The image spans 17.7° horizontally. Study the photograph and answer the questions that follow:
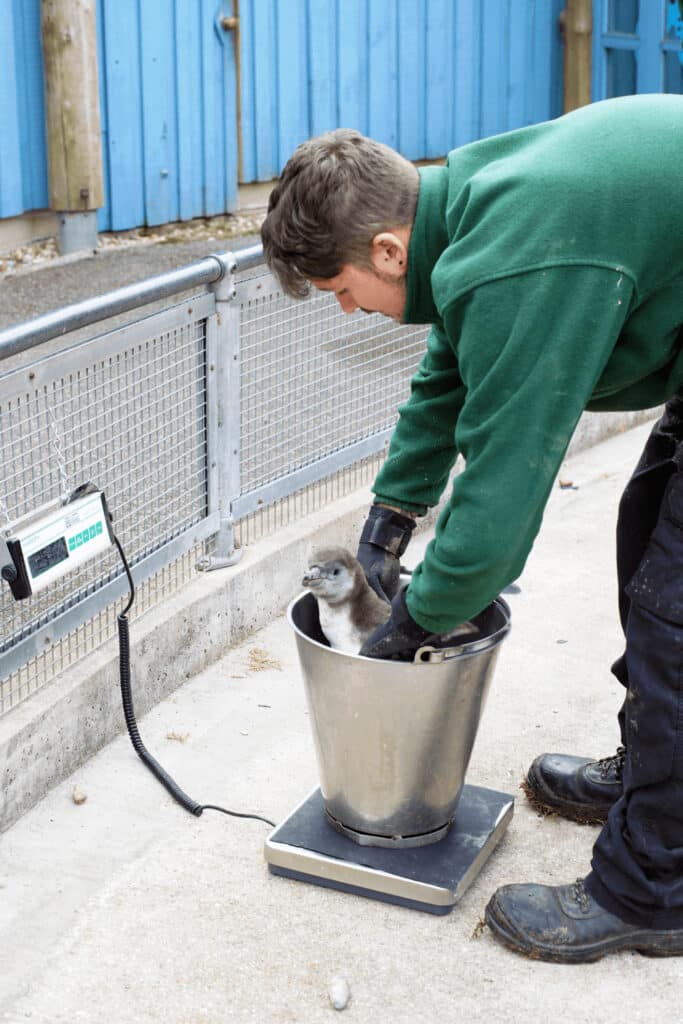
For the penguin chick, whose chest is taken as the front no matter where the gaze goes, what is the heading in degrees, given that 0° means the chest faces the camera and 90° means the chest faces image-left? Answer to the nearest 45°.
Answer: approximately 45°

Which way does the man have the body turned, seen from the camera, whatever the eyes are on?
to the viewer's left

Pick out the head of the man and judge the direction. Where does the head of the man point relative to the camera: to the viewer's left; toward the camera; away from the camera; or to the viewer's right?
to the viewer's left

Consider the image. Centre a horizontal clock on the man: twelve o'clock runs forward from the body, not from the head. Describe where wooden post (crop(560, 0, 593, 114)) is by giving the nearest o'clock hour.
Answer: The wooden post is roughly at 3 o'clock from the man.

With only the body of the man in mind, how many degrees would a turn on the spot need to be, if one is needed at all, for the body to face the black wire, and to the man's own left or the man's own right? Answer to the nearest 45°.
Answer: approximately 45° to the man's own right
